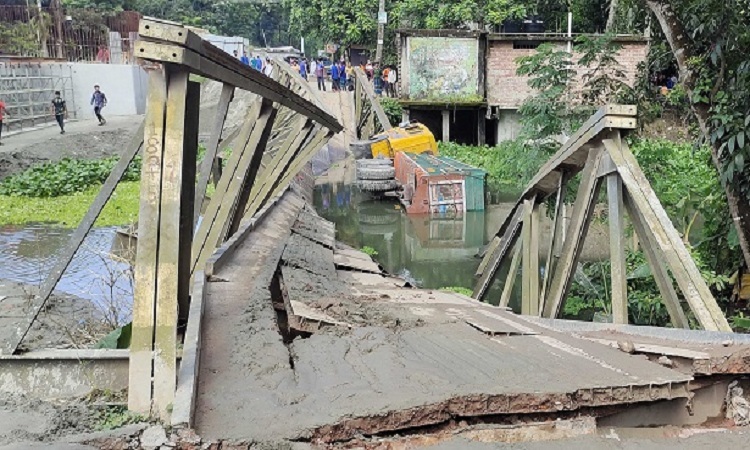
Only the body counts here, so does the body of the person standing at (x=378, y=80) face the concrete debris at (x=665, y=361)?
yes

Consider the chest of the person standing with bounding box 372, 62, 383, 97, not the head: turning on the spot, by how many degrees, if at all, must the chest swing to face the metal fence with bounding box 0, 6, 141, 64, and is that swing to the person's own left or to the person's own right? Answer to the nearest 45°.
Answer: approximately 90° to the person's own right

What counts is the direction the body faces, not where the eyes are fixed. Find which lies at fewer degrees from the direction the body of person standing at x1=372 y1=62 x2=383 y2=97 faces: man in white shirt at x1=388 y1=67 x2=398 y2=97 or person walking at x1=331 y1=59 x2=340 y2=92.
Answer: the man in white shirt

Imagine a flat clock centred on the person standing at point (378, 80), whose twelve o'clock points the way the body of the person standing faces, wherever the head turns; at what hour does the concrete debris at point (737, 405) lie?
The concrete debris is roughly at 12 o'clock from the person standing.

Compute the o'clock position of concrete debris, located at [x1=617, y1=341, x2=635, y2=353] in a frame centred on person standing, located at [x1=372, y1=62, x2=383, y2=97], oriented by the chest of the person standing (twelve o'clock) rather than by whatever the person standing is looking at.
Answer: The concrete debris is roughly at 12 o'clock from the person standing.

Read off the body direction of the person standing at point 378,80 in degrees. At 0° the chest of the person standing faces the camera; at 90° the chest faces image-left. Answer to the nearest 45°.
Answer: approximately 0°
